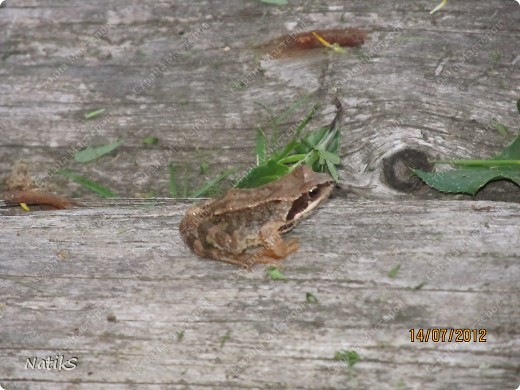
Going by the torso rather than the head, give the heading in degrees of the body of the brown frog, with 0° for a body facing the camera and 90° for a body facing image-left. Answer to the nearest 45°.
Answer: approximately 270°

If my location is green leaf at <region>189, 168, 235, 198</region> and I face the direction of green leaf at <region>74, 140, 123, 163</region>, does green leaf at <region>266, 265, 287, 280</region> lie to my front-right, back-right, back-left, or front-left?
back-left

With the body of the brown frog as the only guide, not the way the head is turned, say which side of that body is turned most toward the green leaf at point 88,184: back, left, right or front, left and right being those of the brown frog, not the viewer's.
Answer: back

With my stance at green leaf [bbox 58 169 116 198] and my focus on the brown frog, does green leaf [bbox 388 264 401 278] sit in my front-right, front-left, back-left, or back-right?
front-right

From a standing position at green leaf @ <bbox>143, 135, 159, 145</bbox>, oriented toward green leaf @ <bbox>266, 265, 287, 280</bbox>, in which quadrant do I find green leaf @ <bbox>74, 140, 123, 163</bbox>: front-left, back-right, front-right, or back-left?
back-right

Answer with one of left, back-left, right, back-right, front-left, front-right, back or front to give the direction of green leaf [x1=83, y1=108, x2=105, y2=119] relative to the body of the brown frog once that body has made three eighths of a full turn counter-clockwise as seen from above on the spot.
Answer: front

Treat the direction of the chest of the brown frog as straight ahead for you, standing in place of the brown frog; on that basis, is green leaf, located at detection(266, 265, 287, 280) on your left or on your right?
on your right

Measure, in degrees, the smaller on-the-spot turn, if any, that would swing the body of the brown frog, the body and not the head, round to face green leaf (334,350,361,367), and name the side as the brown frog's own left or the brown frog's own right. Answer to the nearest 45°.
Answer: approximately 90° to the brown frog's own right

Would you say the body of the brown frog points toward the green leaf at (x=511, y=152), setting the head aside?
yes
